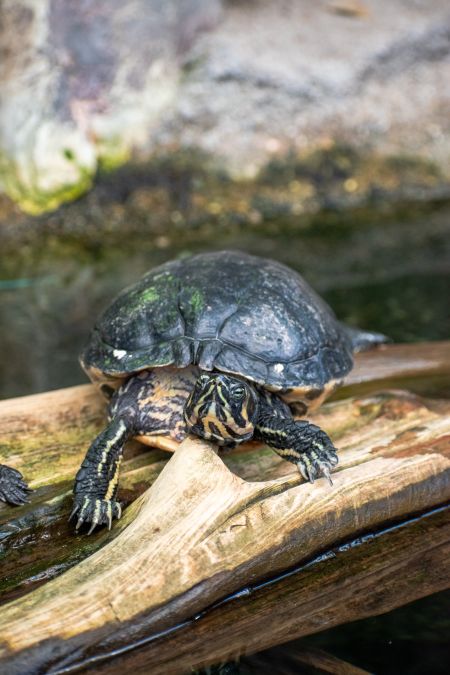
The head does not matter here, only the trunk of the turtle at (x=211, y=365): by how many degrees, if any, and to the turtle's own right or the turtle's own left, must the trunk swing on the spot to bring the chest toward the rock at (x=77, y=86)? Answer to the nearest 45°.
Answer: approximately 180°

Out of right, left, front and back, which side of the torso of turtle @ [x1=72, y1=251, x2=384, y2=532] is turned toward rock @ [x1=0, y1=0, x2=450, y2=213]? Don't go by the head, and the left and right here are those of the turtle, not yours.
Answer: back

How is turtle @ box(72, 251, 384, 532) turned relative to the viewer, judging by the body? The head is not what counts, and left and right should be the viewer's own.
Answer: facing the viewer
